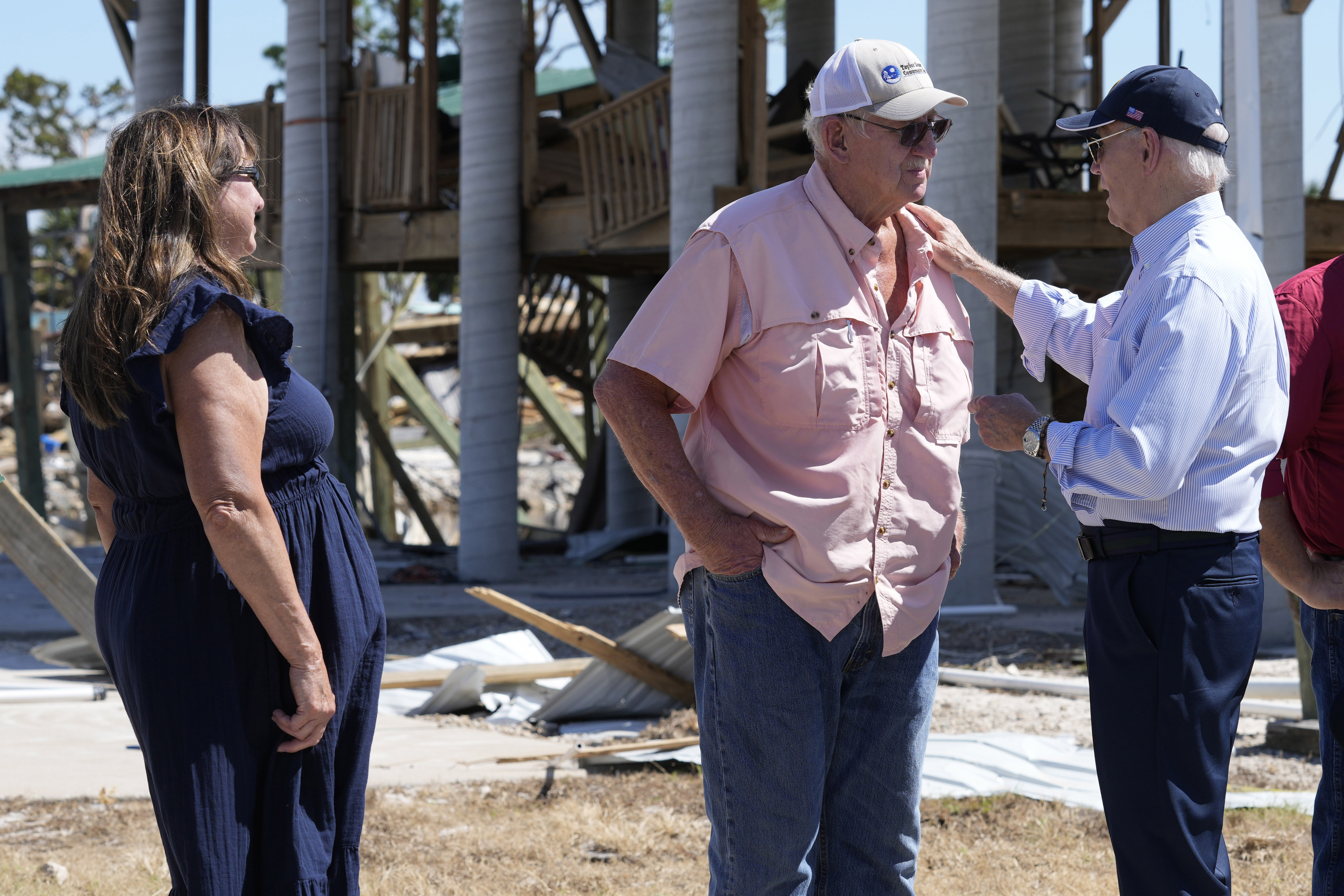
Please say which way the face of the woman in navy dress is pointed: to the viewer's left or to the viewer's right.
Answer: to the viewer's right

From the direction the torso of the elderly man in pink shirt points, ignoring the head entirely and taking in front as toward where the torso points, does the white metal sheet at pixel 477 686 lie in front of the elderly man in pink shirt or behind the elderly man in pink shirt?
behind

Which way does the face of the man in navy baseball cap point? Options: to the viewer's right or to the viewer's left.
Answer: to the viewer's left

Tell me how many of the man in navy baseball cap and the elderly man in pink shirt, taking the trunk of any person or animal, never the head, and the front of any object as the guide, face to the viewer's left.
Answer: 1

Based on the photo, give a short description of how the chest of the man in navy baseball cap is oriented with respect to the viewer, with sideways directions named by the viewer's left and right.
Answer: facing to the left of the viewer

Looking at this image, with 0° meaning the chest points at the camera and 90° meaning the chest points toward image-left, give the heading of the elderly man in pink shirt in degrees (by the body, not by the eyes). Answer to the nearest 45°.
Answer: approximately 315°

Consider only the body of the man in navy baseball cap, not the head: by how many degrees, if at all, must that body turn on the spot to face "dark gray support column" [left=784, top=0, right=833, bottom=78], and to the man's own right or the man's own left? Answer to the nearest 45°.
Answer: approximately 90° to the man's own right

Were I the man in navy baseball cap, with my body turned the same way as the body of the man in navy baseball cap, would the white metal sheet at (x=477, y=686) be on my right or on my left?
on my right

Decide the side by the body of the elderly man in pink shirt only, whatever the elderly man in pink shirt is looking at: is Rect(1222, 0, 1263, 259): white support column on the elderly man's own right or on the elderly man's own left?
on the elderly man's own left

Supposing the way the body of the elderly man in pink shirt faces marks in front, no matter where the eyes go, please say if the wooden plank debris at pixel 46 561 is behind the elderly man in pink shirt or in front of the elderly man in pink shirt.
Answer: behind

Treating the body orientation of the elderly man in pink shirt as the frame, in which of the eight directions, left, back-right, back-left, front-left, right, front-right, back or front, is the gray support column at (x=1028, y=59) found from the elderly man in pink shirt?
back-left

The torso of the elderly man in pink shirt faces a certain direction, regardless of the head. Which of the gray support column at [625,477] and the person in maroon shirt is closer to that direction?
the person in maroon shirt

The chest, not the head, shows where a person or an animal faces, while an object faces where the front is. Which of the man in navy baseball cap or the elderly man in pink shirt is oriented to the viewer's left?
the man in navy baseball cap
